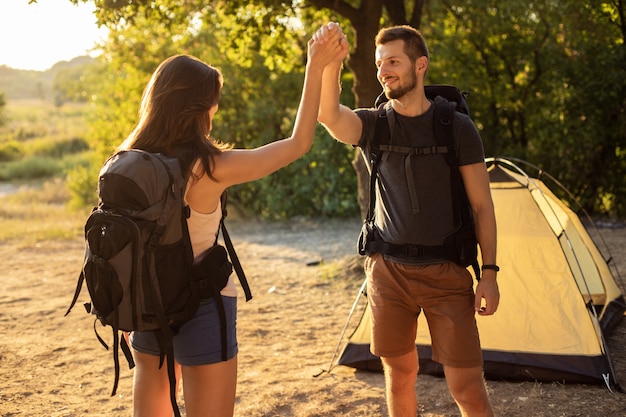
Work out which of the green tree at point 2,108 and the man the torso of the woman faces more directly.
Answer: the man

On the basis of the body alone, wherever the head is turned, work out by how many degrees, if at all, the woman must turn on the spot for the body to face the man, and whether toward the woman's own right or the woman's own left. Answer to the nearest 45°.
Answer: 0° — they already face them

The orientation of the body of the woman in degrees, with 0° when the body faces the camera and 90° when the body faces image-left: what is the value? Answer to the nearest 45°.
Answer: approximately 225°

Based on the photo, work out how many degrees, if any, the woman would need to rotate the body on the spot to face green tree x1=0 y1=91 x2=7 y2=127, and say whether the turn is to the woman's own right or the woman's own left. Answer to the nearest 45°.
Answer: approximately 45° to the woman's own left

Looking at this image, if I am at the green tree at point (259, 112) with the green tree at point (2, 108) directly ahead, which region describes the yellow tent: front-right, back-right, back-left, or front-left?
back-left

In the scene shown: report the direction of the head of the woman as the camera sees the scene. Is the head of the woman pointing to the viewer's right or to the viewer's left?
to the viewer's right
